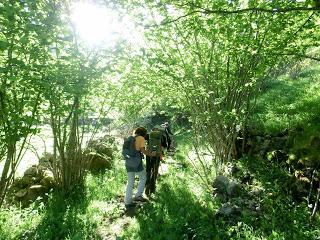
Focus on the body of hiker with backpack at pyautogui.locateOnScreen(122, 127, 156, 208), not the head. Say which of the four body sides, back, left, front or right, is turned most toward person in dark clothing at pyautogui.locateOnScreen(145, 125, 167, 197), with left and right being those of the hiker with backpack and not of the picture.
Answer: front

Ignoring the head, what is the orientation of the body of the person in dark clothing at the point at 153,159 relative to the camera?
away from the camera

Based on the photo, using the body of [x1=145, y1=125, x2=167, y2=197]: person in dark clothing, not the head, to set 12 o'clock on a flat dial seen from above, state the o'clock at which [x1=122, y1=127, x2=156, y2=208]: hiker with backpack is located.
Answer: The hiker with backpack is roughly at 7 o'clock from the person in dark clothing.

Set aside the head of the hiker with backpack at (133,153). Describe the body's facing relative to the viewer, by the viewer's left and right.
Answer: facing away from the viewer and to the right of the viewer

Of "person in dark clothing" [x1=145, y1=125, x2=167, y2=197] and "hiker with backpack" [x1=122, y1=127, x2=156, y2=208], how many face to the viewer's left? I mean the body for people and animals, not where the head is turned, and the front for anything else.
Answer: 0
